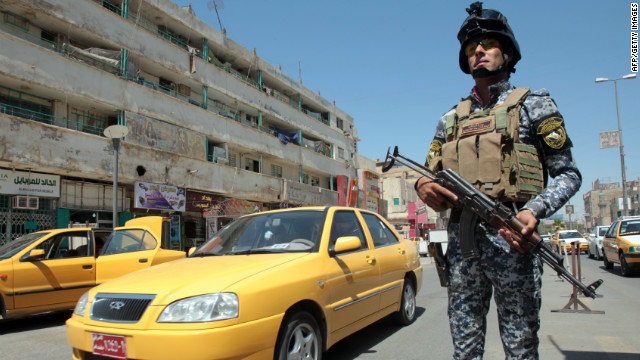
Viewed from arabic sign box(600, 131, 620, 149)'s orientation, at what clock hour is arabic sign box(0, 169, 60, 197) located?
arabic sign box(0, 169, 60, 197) is roughly at 1 o'clock from arabic sign box(600, 131, 620, 149).

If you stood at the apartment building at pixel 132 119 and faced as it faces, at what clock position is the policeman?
The policeman is roughly at 1 o'clock from the apartment building.

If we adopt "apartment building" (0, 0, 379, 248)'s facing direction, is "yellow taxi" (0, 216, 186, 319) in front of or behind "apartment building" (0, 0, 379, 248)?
in front

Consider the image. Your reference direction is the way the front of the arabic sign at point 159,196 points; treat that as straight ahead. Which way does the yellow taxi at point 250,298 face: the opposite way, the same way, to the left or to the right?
to the right

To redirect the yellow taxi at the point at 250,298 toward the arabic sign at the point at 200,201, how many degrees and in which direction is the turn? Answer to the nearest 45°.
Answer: approximately 135° to its right

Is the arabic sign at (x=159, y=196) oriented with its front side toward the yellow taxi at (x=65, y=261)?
no

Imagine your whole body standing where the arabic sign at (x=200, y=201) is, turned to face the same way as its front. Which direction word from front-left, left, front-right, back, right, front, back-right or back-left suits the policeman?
front-right

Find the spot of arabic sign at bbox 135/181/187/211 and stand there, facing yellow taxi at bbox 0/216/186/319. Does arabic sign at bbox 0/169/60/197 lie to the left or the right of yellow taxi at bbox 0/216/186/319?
right

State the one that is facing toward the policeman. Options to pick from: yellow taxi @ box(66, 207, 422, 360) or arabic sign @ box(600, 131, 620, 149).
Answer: the arabic sign

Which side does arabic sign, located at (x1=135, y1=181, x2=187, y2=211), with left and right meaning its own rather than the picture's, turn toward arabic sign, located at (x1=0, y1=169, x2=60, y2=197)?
right

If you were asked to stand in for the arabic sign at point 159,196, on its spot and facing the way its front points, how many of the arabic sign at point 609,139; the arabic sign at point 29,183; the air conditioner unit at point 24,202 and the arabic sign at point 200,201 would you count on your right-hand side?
2

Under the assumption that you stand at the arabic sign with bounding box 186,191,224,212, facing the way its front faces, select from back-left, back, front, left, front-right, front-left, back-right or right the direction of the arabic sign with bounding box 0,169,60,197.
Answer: right

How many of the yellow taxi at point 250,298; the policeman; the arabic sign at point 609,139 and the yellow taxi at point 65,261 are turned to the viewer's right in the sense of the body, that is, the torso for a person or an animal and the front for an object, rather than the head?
0

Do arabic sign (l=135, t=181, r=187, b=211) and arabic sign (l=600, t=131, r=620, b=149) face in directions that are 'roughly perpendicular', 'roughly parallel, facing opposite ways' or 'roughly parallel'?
roughly perpendicular

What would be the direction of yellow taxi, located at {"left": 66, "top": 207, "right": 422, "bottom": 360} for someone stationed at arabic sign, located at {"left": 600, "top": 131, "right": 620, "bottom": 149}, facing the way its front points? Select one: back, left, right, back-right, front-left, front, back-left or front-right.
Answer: front

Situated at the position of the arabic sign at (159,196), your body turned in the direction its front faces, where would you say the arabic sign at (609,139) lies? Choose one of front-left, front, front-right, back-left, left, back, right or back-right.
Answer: front-left

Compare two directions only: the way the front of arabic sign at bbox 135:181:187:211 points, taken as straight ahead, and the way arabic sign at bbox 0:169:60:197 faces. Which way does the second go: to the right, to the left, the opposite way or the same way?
the same way

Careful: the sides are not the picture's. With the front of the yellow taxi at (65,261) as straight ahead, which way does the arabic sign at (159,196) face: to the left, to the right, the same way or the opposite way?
to the left

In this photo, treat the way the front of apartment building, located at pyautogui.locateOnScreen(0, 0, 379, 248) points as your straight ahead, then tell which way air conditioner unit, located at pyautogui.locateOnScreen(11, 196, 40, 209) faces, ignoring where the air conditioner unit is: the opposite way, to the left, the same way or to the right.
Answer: the same way

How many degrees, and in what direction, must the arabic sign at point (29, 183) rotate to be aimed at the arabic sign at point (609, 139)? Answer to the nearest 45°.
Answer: approximately 45° to its left

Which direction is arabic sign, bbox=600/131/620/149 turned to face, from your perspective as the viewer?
facing the viewer
